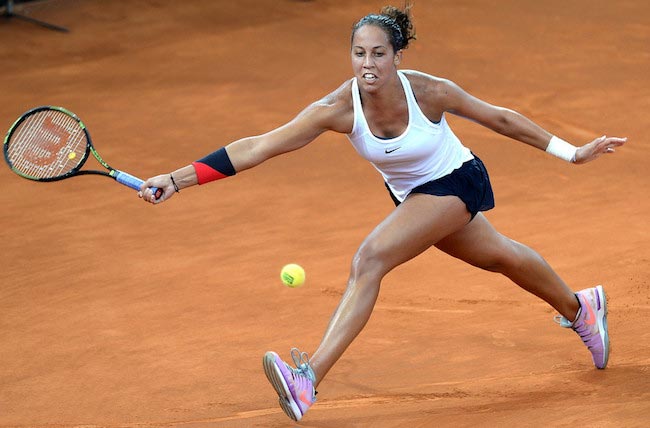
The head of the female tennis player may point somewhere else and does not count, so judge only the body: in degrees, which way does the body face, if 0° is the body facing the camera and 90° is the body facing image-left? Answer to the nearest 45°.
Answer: approximately 45°
